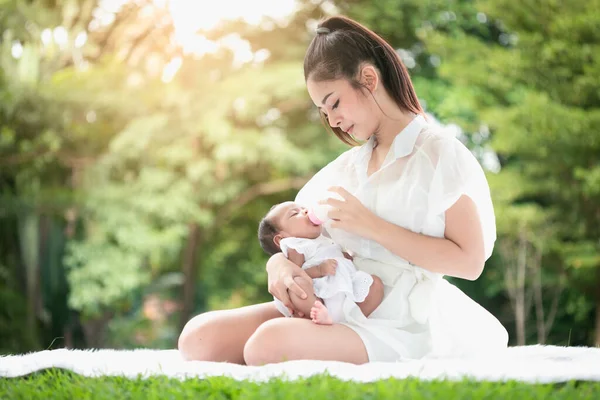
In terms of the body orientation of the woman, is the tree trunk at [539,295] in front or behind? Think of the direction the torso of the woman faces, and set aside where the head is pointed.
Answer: behind

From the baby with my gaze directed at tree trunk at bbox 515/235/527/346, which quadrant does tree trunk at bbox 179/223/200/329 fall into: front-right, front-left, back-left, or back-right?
front-left

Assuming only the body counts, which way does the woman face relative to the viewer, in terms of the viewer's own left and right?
facing the viewer and to the left of the viewer
